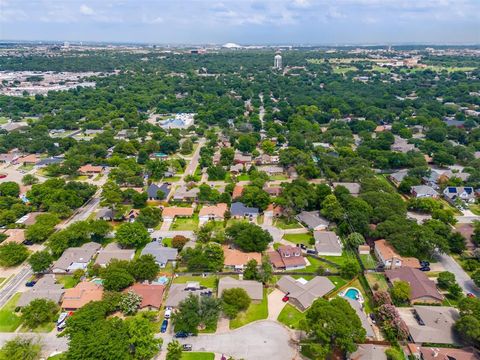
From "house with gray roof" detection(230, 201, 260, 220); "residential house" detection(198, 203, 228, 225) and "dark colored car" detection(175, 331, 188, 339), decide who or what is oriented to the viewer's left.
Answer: the dark colored car

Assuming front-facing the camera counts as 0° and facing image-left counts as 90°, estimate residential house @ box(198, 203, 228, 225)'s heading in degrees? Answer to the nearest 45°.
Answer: approximately 0°

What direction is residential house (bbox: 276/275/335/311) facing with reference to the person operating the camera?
facing the viewer and to the left of the viewer

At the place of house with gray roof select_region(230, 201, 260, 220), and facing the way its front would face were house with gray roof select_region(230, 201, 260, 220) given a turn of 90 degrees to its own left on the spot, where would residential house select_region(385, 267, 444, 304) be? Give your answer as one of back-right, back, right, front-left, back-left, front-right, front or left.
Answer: front-right

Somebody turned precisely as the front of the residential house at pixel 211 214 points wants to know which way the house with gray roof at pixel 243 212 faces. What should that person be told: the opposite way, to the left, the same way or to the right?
the same way

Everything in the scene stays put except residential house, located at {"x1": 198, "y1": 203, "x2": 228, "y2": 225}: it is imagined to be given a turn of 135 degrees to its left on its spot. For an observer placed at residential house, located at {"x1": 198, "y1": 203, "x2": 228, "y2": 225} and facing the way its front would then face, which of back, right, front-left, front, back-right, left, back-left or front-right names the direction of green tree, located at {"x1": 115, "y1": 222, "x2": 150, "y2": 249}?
back

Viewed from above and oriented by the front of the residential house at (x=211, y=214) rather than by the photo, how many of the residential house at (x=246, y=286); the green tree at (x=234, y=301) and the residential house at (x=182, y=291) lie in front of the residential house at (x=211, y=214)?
3

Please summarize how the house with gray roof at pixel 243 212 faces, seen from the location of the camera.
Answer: facing the viewer

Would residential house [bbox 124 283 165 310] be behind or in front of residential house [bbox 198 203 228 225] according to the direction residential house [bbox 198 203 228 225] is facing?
in front

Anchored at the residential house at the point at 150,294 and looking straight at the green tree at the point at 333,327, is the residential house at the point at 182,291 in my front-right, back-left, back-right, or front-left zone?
front-left

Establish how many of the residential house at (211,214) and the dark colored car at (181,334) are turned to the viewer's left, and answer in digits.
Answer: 1

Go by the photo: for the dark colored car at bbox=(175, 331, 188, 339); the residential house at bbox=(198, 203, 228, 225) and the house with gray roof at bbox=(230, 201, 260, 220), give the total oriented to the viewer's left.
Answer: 1

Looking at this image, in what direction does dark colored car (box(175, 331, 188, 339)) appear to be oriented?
to the viewer's left

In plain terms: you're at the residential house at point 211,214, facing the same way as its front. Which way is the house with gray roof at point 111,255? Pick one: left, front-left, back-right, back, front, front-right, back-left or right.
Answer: front-right

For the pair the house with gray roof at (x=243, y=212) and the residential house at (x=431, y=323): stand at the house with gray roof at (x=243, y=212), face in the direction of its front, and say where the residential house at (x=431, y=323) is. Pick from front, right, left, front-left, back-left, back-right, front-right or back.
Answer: front-left

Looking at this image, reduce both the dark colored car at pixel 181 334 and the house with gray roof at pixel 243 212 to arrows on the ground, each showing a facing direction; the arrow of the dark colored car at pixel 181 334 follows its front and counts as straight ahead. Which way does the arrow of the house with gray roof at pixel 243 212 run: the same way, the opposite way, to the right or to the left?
to the left
